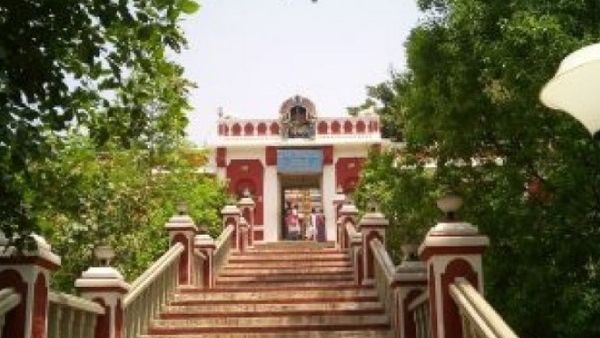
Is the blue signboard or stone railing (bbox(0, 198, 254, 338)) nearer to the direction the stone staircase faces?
the stone railing

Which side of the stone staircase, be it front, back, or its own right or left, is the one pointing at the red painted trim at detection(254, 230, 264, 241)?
back

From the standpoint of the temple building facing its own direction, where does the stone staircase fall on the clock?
The stone staircase is roughly at 12 o'clock from the temple building.

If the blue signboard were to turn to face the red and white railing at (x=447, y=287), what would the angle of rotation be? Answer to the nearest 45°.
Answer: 0° — it already faces it

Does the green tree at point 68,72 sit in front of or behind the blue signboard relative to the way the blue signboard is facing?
in front

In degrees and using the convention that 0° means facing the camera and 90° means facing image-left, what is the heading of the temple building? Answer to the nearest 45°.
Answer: approximately 0°

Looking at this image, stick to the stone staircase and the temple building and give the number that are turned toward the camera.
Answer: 2

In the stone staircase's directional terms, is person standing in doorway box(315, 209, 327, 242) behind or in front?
behind

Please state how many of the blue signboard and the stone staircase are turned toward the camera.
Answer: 2

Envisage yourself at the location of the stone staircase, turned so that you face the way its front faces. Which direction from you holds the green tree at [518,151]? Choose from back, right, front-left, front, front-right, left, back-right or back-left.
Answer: left
